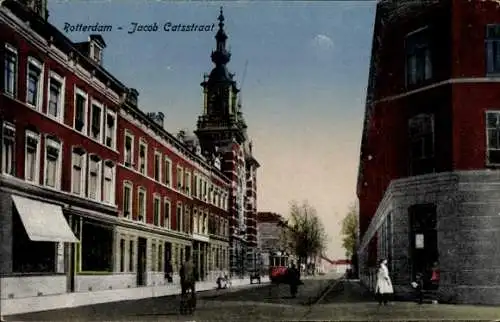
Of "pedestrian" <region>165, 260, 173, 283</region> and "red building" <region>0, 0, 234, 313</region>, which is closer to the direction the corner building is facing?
the red building

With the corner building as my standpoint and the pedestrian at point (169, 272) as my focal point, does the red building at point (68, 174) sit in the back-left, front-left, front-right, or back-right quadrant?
front-left

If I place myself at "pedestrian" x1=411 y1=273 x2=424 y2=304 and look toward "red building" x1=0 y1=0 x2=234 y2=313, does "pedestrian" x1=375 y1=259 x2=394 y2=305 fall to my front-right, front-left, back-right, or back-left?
front-left

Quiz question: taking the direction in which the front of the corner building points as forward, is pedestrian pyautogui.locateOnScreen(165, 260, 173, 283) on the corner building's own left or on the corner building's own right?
on the corner building's own right

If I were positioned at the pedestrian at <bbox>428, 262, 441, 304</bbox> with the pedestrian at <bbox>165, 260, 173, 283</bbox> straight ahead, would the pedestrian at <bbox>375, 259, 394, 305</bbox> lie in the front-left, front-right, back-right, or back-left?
front-left

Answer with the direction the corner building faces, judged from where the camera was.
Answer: facing the viewer and to the left of the viewer
